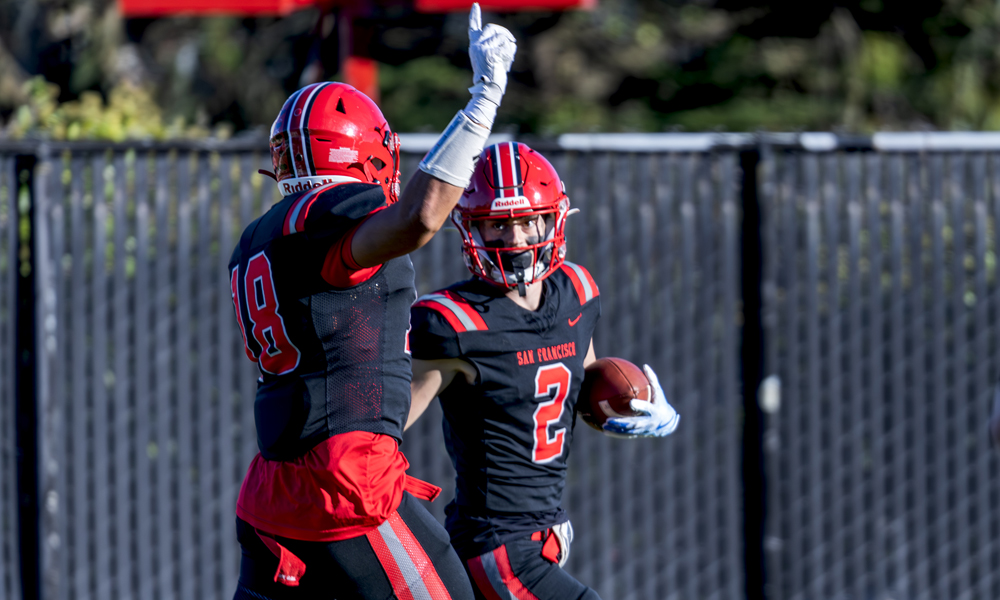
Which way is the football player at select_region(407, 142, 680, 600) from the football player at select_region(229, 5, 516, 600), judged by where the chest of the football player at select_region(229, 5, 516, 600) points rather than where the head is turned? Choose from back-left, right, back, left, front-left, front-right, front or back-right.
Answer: front

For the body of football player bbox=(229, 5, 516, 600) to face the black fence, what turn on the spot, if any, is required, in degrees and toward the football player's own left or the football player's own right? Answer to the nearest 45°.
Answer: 0° — they already face it

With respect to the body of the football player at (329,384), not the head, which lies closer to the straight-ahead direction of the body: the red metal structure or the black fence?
the black fence

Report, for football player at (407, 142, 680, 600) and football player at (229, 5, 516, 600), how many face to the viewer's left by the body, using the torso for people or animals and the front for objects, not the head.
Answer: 0

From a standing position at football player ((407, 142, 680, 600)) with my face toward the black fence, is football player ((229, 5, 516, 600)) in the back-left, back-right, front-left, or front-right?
back-left

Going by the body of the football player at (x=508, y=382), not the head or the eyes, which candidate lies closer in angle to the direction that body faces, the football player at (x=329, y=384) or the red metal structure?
the football player

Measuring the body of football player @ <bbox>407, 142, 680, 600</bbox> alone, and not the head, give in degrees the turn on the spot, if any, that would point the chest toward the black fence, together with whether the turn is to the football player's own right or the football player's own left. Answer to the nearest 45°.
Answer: approximately 135° to the football player's own left

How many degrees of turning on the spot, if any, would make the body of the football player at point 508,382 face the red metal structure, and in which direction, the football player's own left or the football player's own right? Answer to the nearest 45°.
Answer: approximately 135° to the football player's own left

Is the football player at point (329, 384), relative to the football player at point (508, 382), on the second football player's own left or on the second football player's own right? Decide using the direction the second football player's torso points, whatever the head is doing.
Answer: on the second football player's own right

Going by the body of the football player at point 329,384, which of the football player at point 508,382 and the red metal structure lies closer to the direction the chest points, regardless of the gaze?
the football player

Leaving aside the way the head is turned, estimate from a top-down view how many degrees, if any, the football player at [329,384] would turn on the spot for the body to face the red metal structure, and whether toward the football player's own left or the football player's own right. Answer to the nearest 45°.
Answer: approximately 45° to the football player's own left

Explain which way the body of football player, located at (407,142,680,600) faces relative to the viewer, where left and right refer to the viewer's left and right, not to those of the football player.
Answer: facing the viewer and to the right of the viewer

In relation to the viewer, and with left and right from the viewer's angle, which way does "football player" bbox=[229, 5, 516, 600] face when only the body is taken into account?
facing away from the viewer and to the right of the viewer
